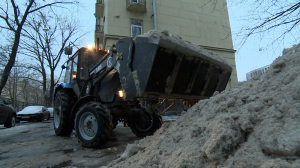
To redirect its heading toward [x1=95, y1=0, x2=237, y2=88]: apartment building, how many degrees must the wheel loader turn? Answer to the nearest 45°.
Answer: approximately 135° to its left

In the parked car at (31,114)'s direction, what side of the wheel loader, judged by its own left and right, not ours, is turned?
back

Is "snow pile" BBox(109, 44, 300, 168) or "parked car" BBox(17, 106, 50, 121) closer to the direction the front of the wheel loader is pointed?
the snow pile

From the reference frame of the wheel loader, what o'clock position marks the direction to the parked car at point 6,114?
The parked car is roughly at 6 o'clock from the wheel loader.

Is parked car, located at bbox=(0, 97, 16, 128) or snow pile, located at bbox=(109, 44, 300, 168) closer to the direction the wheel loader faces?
the snow pile

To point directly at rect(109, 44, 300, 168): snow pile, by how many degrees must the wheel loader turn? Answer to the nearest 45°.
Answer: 0° — it already faces it

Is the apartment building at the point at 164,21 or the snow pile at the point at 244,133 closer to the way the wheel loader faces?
the snow pile

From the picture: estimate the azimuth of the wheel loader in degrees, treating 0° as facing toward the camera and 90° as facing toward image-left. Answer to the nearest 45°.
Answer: approximately 315°

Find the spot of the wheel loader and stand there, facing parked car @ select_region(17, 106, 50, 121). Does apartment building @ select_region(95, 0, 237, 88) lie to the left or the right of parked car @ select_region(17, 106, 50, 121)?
right
